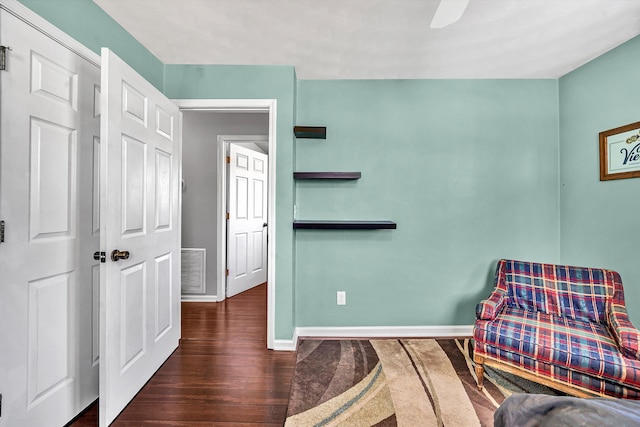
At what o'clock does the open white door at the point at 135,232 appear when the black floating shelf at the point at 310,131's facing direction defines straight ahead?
The open white door is roughly at 2 o'clock from the black floating shelf.

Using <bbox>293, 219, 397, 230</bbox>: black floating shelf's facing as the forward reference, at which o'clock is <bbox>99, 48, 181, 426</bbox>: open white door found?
The open white door is roughly at 2 o'clock from the black floating shelf.

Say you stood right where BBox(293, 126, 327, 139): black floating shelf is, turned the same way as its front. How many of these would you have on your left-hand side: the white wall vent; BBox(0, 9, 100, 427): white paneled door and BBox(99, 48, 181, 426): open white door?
0

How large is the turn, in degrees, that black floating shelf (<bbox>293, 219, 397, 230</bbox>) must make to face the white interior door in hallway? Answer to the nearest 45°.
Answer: approximately 135° to its right

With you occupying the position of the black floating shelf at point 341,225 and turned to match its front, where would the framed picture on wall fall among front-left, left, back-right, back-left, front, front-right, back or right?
left

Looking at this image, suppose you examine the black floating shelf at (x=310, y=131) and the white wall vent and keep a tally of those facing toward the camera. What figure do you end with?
2

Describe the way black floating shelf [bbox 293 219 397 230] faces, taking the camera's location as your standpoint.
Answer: facing the viewer

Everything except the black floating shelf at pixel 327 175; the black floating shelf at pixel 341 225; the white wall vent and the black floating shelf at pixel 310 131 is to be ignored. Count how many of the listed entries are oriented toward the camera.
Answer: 4

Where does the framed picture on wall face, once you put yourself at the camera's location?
facing the viewer and to the left of the viewer

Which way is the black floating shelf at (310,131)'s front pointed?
toward the camera

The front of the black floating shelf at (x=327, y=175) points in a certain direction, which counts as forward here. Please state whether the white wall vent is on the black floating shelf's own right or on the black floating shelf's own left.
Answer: on the black floating shelf's own right

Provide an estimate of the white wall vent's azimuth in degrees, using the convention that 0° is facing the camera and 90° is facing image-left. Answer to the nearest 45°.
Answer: approximately 0°

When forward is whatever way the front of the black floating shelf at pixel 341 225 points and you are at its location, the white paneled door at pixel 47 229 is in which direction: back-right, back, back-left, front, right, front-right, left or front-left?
front-right

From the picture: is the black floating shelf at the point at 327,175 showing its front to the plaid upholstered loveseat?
no

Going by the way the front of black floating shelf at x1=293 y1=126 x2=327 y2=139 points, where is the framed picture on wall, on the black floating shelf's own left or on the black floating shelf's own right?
on the black floating shelf's own left
